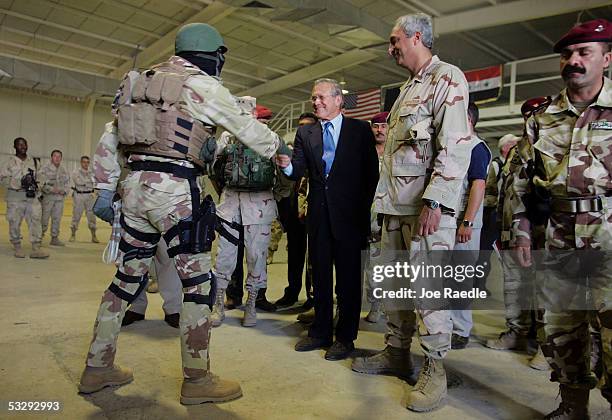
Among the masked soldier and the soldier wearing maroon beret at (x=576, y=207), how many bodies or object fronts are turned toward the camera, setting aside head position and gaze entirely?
1

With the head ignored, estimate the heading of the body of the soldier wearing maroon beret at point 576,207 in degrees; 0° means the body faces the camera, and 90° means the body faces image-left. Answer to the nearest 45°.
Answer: approximately 0°

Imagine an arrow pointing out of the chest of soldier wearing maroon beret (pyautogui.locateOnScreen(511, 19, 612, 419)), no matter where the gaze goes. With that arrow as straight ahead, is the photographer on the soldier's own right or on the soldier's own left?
on the soldier's own right

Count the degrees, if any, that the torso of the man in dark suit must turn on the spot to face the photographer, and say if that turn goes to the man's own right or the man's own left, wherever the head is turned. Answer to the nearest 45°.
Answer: approximately 90° to the man's own right

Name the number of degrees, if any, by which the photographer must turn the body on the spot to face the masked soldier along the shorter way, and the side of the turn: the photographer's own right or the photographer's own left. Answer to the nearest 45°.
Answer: approximately 45° to the photographer's own right

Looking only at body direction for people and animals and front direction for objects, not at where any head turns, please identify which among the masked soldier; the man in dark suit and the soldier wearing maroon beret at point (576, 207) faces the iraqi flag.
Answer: the masked soldier

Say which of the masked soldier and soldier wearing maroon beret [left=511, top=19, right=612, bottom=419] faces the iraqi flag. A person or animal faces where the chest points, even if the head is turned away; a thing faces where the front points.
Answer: the masked soldier

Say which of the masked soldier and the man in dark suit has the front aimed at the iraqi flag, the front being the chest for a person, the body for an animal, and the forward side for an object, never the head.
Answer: the masked soldier

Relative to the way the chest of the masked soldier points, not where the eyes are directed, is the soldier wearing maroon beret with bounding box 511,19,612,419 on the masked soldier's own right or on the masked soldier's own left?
on the masked soldier's own right

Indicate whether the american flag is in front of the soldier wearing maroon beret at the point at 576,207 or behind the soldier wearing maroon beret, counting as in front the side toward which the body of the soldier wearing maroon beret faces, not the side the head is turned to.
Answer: behind

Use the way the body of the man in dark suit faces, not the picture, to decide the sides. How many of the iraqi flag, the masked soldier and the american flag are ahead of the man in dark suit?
1

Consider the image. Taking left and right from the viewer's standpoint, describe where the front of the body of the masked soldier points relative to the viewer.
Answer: facing away from the viewer and to the right of the viewer

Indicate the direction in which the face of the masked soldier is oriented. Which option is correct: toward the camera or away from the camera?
away from the camera
